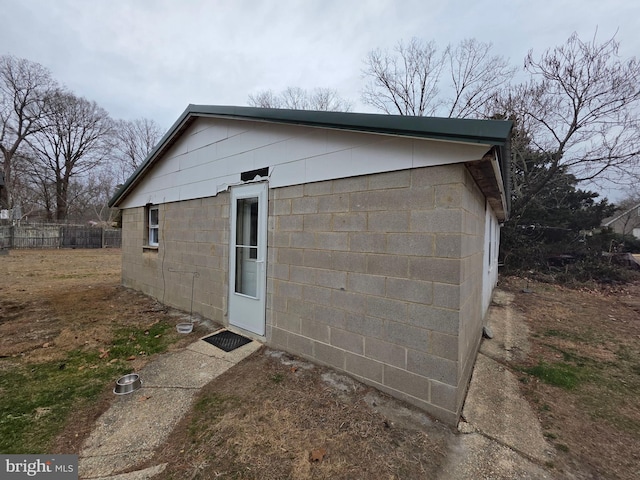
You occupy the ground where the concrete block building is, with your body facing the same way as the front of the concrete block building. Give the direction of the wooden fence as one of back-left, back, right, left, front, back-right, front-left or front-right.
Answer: right

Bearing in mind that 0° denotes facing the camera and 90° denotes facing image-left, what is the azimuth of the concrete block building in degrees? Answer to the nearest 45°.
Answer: approximately 45°

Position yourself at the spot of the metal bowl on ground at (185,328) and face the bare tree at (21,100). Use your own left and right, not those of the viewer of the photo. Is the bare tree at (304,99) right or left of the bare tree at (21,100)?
right

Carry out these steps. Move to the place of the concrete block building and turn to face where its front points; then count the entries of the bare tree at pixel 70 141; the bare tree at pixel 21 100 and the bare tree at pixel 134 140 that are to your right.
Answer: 3

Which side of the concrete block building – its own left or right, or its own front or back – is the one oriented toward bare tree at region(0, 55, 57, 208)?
right

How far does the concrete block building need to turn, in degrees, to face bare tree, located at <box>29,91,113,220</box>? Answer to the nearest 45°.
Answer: approximately 90° to its right

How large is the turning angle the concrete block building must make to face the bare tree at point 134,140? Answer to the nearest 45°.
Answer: approximately 90° to its right

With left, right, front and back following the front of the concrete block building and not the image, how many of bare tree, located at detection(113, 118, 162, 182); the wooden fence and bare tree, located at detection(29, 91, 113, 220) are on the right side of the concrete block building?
3

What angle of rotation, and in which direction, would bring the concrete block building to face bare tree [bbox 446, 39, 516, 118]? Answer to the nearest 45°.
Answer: approximately 180°

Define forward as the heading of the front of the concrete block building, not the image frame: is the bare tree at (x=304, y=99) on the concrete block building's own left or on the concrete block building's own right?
on the concrete block building's own right

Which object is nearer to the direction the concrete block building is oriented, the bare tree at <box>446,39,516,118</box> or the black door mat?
the black door mat
